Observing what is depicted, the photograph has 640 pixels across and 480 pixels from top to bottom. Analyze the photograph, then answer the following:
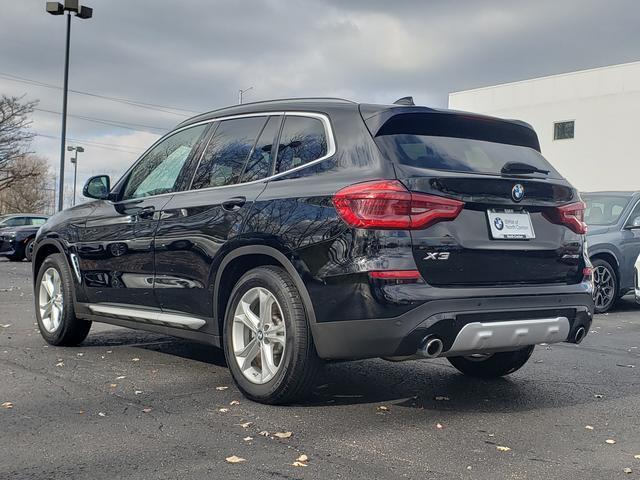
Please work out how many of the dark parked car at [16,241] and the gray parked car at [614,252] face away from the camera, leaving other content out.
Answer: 0

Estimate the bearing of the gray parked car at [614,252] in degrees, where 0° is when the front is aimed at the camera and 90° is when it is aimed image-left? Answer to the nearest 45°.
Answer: approximately 45°

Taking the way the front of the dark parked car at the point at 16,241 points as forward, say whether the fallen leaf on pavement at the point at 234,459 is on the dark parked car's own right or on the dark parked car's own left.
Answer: on the dark parked car's own left

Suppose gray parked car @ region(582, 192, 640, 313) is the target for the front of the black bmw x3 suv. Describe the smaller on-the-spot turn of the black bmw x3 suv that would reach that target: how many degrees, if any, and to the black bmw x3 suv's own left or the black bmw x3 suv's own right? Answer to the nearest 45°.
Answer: approximately 90° to the black bmw x3 suv's own right
